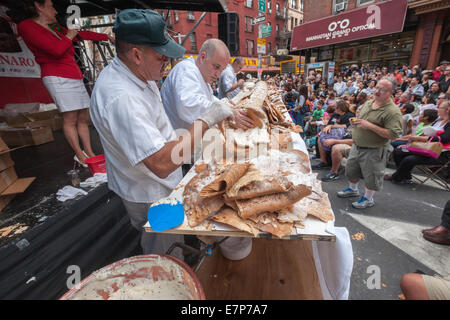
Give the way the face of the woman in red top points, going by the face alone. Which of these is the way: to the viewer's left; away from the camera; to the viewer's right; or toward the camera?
to the viewer's right

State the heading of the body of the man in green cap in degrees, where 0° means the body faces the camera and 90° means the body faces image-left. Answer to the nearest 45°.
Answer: approximately 270°

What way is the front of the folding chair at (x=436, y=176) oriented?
to the viewer's left

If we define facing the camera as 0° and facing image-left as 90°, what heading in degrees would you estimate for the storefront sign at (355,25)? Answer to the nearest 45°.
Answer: approximately 45°

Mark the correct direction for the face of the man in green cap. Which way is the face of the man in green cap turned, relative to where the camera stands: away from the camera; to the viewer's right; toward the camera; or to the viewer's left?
to the viewer's right

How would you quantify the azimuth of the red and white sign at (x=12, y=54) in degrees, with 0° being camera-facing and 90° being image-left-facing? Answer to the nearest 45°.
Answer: approximately 0°

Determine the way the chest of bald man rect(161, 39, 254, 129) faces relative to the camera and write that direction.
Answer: to the viewer's right

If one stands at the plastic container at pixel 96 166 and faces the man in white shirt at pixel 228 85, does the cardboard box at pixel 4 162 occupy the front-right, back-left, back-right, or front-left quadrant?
back-left

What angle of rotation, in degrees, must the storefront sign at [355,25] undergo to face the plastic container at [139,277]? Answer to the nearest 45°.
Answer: approximately 45° to its left

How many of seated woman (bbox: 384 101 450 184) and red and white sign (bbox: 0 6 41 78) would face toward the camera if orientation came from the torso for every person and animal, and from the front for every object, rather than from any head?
1

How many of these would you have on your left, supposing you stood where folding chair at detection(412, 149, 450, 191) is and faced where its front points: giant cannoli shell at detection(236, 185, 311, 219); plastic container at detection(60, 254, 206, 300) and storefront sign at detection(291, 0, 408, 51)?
2
